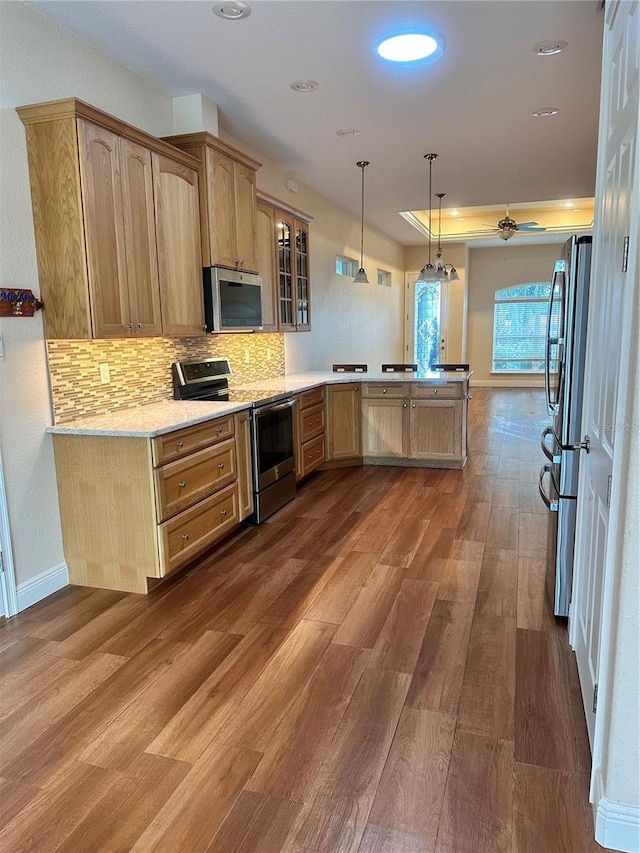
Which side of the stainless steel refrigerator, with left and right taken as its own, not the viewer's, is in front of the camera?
left

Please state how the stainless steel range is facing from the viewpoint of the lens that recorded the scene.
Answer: facing the viewer and to the right of the viewer

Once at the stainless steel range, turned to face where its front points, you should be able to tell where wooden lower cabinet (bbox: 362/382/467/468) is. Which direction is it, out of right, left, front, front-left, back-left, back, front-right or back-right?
left

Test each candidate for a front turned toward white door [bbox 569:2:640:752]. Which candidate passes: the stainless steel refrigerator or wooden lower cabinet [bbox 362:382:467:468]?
the wooden lower cabinet

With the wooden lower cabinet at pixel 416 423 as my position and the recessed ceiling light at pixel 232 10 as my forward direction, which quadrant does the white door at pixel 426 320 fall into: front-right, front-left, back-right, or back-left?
back-right

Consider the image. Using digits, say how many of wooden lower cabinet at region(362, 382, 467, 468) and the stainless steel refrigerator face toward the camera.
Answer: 1

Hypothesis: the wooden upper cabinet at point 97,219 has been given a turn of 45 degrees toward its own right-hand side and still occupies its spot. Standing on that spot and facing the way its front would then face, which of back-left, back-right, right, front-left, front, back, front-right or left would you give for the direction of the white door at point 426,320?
back-left

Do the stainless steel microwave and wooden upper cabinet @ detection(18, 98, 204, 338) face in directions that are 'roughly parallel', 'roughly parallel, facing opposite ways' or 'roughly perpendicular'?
roughly parallel

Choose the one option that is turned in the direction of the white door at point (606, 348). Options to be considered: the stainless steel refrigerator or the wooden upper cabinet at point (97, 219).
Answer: the wooden upper cabinet

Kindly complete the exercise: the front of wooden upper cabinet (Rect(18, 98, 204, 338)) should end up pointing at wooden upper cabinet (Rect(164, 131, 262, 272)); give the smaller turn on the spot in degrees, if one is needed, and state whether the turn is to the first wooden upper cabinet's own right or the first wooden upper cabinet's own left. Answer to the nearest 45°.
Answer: approximately 90° to the first wooden upper cabinet's own left

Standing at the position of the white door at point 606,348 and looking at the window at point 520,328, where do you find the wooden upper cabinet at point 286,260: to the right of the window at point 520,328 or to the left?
left
